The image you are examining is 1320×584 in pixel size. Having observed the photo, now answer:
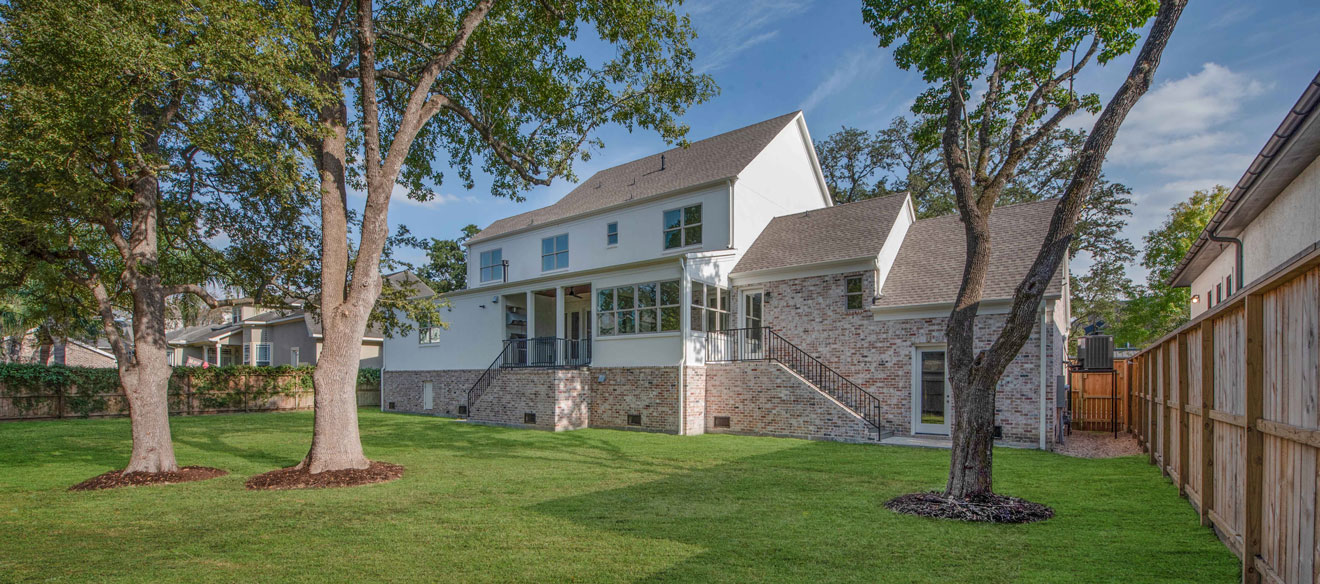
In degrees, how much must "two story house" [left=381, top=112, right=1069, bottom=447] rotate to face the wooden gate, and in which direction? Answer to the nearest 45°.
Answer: approximately 45° to its right

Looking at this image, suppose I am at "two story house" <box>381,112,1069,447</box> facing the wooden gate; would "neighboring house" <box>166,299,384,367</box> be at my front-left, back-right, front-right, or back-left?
back-left

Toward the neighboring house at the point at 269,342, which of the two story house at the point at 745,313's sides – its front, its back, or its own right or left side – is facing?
left

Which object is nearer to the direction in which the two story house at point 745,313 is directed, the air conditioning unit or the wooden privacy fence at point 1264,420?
the air conditioning unit

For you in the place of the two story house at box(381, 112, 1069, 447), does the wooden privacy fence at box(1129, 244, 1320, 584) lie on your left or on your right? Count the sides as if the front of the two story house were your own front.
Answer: on your right

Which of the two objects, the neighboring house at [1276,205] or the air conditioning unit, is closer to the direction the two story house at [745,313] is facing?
the air conditioning unit

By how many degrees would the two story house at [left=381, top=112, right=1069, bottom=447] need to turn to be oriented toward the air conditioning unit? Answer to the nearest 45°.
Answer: approximately 45° to its right

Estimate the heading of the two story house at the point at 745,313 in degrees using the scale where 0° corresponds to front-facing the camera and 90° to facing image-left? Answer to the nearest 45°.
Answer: approximately 225°

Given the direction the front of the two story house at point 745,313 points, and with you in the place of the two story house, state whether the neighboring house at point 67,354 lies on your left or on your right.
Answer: on your left
